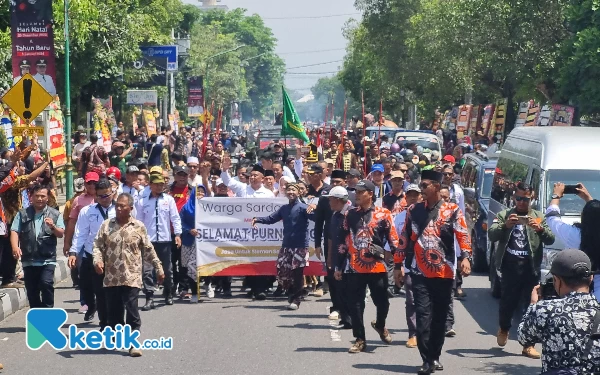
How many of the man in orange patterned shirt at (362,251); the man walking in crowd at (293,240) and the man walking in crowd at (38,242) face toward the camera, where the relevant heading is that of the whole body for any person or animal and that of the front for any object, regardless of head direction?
3

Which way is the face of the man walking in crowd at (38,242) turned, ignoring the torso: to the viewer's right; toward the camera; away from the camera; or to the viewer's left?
toward the camera

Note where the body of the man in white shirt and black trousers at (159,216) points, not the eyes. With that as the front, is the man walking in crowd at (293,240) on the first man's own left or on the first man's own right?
on the first man's own left

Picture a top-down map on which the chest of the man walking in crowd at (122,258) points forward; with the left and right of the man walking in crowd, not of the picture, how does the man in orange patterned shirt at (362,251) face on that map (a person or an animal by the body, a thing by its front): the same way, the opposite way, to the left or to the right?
the same way

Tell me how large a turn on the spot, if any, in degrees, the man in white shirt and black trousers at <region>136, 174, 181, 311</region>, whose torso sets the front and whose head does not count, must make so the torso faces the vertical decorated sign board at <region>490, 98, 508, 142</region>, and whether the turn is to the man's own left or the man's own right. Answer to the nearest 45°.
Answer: approximately 135° to the man's own left

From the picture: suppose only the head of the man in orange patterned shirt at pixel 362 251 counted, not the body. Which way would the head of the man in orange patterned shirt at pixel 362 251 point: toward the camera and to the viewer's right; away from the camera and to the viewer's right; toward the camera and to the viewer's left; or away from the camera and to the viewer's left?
toward the camera and to the viewer's left

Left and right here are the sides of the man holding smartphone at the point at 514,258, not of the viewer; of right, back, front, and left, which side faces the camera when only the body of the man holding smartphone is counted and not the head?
front

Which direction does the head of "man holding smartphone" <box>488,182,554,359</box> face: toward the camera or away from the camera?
toward the camera

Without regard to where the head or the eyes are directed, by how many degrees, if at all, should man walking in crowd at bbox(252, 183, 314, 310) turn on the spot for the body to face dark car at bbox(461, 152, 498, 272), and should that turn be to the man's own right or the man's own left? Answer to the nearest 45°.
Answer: approximately 135° to the man's own left

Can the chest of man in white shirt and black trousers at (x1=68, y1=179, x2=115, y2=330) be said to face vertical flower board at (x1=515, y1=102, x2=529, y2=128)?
no

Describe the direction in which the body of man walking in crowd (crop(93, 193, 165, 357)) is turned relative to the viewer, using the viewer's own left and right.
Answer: facing the viewer

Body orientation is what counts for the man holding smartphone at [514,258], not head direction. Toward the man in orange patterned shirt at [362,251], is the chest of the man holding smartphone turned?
no

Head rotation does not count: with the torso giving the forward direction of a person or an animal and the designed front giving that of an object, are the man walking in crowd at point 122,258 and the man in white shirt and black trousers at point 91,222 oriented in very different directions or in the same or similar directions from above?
same or similar directions

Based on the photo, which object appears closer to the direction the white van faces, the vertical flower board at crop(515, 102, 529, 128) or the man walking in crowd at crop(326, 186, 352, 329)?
the man walking in crowd

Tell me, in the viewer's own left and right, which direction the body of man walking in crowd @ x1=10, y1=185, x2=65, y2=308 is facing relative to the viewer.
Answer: facing the viewer

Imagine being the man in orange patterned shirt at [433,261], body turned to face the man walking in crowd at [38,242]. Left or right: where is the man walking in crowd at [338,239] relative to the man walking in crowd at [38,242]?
right

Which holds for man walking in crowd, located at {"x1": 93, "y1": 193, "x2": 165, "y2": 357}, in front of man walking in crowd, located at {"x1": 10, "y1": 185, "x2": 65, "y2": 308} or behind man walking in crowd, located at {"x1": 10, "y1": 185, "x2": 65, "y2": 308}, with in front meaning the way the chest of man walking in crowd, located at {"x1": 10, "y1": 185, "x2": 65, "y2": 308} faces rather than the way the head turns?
in front

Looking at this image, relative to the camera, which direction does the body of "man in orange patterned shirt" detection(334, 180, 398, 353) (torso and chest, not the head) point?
toward the camera
